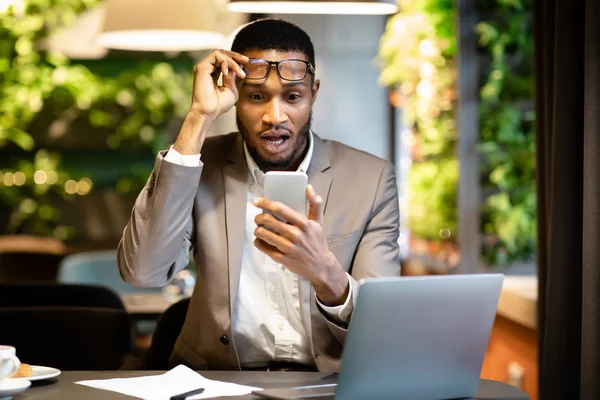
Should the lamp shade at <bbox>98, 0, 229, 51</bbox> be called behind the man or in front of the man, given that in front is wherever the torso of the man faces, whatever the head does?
behind

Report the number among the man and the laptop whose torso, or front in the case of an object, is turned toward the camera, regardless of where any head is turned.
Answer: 1

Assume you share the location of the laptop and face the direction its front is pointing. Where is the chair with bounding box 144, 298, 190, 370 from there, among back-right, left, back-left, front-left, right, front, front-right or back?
front

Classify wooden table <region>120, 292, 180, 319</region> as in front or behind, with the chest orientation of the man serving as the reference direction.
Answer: behind

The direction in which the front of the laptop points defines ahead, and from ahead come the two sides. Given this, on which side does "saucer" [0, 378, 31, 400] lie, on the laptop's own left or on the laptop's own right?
on the laptop's own left

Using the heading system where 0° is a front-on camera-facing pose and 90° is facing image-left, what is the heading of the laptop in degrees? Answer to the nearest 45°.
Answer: approximately 135°

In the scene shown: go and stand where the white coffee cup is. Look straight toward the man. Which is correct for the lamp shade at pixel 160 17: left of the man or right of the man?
left

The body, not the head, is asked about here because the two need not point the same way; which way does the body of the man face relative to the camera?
toward the camera

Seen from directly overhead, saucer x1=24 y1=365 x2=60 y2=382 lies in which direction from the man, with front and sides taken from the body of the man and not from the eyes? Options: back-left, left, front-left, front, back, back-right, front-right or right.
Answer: front-right

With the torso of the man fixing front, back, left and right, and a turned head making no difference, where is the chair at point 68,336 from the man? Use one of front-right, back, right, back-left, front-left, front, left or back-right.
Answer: back-right

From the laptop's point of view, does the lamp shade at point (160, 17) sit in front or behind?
in front
